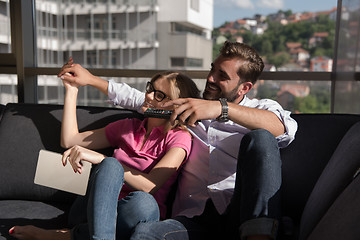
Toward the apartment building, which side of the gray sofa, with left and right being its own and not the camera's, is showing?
back

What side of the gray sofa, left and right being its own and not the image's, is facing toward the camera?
front

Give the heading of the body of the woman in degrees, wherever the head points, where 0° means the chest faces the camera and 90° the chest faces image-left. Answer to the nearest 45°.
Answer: approximately 45°

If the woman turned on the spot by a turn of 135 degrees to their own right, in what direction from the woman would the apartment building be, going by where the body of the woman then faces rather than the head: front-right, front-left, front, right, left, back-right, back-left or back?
front
